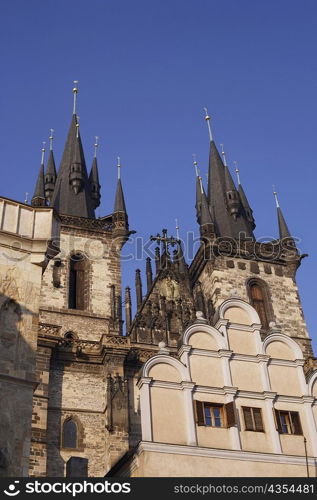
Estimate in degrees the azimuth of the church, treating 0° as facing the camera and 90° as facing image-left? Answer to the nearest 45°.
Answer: approximately 0°
